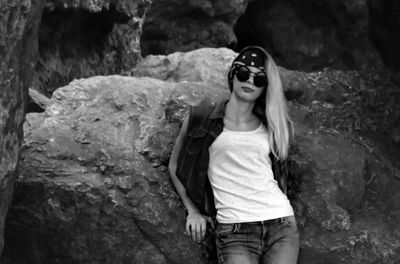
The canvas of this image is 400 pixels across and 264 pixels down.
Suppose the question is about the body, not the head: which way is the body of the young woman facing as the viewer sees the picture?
toward the camera
